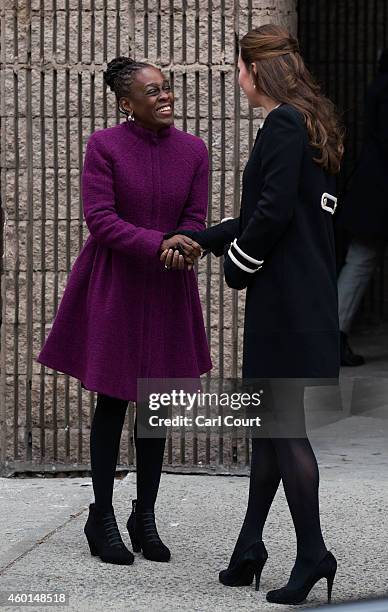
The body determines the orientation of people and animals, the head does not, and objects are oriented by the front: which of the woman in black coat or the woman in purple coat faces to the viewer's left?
the woman in black coat

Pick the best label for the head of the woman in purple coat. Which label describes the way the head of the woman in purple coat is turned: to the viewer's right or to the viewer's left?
to the viewer's right

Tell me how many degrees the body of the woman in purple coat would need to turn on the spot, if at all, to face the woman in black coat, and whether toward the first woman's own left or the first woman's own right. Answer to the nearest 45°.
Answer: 0° — they already face them

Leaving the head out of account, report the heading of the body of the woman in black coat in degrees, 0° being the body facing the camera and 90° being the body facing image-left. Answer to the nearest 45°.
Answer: approximately 90°

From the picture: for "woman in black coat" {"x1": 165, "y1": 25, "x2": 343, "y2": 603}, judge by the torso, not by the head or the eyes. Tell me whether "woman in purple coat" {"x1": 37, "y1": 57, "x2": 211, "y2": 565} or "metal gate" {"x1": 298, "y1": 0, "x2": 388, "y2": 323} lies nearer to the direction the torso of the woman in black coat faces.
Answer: the woman in purple coat

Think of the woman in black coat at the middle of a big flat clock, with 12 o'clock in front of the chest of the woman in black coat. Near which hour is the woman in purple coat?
The woman in purple coat is roughly at 1 o'clock from the woman in black coat.

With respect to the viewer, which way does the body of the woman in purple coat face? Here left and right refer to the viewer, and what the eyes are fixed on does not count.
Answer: facing the viewer and to the right of the viewer

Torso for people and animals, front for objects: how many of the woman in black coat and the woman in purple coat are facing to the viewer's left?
1

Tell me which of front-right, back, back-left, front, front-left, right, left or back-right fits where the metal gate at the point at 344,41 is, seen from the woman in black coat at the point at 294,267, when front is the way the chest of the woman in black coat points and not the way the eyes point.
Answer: right

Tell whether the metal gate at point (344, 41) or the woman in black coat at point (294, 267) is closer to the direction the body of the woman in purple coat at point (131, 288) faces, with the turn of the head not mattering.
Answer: the woman in black coat

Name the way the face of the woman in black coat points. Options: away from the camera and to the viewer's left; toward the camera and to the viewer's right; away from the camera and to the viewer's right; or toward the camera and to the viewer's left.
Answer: away from the camera and to the viewer's left

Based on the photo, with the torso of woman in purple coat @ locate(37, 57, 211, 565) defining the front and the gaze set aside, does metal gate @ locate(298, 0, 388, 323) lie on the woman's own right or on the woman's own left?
on the woman's own left
